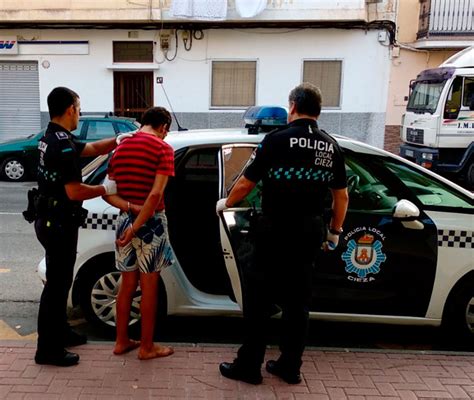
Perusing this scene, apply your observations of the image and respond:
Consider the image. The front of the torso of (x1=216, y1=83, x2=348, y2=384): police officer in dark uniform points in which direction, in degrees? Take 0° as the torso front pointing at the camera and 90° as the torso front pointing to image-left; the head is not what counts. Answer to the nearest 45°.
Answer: approximately 135°

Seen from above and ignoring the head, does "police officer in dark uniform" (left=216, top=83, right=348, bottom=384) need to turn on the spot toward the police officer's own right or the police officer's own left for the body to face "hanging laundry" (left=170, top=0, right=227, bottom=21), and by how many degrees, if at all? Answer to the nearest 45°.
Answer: approximately 45° to the police officer's own right

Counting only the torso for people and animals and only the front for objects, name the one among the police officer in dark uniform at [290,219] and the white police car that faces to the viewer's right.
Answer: the white police car

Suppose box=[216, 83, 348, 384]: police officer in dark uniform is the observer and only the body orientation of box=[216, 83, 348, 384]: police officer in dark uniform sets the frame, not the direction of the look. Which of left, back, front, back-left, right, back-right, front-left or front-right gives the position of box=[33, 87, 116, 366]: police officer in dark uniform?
front-left

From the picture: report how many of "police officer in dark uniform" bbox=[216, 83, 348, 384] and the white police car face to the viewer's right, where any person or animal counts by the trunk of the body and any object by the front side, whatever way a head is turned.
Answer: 1

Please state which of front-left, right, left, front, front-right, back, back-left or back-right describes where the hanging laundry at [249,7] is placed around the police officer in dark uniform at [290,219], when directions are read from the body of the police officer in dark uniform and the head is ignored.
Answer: front-right
